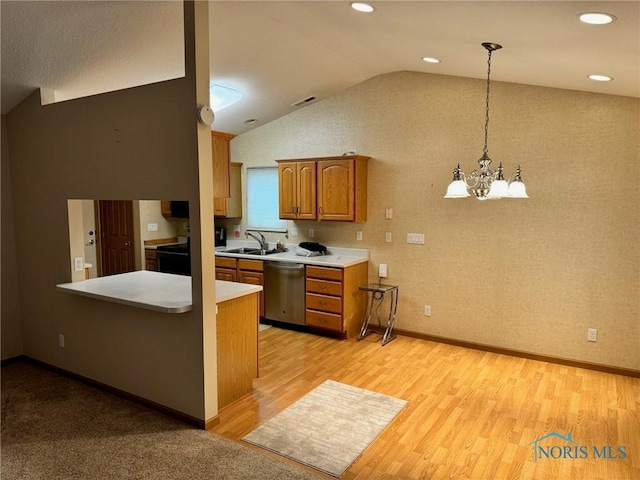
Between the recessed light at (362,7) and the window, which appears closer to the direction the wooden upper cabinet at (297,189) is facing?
the recessed light

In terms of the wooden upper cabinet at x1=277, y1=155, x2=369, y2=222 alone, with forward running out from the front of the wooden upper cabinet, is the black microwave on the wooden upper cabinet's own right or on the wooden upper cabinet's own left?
on the wooden upper cabinet's own right

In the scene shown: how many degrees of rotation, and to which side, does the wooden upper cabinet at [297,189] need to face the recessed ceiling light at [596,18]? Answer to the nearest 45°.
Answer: approximately 45° to its left

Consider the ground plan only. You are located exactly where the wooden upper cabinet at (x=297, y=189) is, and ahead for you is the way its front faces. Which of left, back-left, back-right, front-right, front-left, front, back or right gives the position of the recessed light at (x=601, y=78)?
left

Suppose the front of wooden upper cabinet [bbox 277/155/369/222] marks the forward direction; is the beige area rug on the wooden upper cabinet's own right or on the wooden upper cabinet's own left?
on the wooden upper cabinet's own left

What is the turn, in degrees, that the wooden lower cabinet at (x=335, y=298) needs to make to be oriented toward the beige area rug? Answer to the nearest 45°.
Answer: approximately 45° to its left

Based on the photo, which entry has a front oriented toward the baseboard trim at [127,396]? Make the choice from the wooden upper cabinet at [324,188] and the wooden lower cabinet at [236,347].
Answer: the wooden upper cabinet
